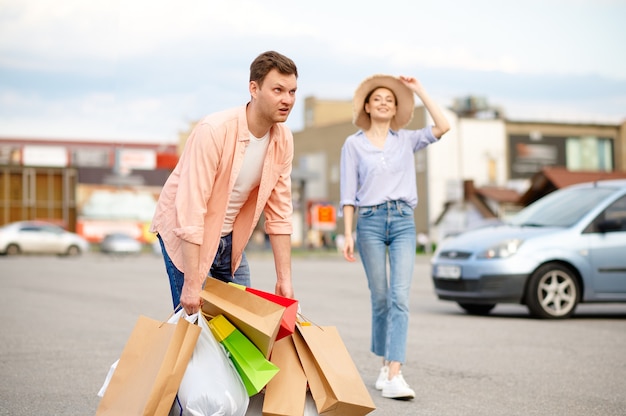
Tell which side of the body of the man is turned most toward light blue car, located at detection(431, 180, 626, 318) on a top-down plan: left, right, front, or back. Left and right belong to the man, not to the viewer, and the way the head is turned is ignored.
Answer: left

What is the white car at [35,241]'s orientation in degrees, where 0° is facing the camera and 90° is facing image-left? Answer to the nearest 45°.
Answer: approximately 270°

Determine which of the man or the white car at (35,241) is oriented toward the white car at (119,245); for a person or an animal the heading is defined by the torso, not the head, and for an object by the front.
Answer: the white car at (35,241)

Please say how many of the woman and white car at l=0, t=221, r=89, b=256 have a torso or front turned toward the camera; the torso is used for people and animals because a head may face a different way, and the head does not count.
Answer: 1

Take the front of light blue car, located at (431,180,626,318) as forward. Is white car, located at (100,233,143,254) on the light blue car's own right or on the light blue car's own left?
on the light blue car's own right

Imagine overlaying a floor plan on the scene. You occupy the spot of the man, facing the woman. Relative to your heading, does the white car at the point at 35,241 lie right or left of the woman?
left

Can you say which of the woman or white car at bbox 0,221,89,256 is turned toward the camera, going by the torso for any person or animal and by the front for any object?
the woman

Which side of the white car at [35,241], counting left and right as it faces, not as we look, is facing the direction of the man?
right

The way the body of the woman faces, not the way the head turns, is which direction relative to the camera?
toward the camera

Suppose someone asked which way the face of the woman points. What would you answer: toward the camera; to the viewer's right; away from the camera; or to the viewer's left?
toward the camera

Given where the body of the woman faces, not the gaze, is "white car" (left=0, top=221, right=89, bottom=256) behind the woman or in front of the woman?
behind

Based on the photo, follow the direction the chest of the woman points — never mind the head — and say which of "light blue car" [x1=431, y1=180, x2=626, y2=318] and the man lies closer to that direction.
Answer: the man

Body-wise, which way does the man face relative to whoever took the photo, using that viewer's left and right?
facing the viewer and to the right of the viewer

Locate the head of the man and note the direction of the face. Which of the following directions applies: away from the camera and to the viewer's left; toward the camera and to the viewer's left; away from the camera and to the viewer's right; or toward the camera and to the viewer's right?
toward the camera and to the viewer's right
